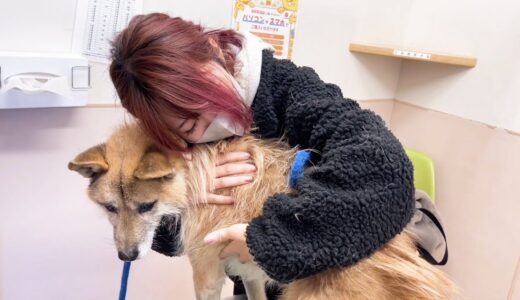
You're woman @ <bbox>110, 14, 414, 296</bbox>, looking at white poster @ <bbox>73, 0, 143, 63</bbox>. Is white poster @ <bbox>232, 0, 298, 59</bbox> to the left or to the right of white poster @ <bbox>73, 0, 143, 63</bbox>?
right

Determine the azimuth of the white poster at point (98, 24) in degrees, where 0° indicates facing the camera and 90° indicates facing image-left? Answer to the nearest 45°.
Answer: approximately 0°

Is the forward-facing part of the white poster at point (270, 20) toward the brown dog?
yes

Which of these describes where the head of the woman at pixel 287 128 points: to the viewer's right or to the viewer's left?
to the viewer's left

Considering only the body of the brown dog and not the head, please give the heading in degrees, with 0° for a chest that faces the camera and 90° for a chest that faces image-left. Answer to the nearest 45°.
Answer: approximately 45°
